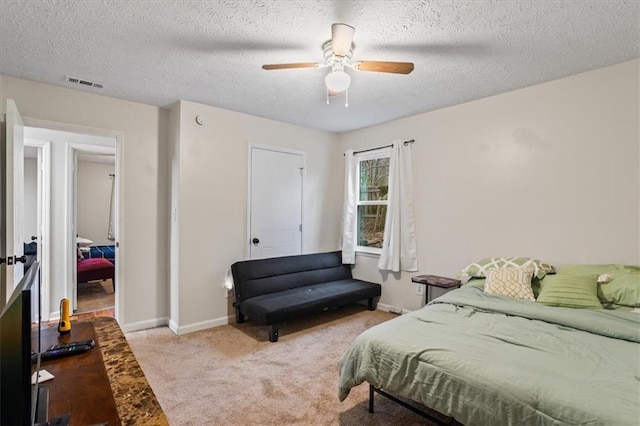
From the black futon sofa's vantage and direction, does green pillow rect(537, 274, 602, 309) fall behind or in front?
in front

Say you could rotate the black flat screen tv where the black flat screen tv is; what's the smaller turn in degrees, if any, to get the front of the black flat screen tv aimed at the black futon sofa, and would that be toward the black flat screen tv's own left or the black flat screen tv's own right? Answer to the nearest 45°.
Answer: approximately 45° to the black flat screen tv's own left

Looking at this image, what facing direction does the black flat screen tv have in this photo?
to the viewer's right

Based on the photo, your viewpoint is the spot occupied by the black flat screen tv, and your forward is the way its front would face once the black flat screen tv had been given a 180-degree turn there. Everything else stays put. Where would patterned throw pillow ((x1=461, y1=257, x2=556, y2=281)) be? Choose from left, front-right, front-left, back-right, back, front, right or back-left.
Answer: back

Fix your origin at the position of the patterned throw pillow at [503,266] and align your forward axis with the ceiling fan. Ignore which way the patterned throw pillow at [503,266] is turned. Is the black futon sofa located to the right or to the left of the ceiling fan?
right

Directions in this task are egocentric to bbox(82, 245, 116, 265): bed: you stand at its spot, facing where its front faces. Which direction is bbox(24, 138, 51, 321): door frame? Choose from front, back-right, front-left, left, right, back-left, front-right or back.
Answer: right

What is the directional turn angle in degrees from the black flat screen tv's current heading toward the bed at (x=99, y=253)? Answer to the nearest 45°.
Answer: approximately 90° to its left

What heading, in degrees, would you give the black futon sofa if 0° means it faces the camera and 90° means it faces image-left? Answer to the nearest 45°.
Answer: approximately 315°

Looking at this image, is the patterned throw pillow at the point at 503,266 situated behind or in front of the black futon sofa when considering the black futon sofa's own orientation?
in front
